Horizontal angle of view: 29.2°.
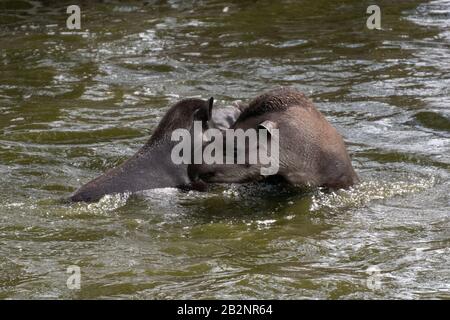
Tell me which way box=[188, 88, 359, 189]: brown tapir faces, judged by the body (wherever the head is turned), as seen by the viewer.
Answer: to the viewer's left
